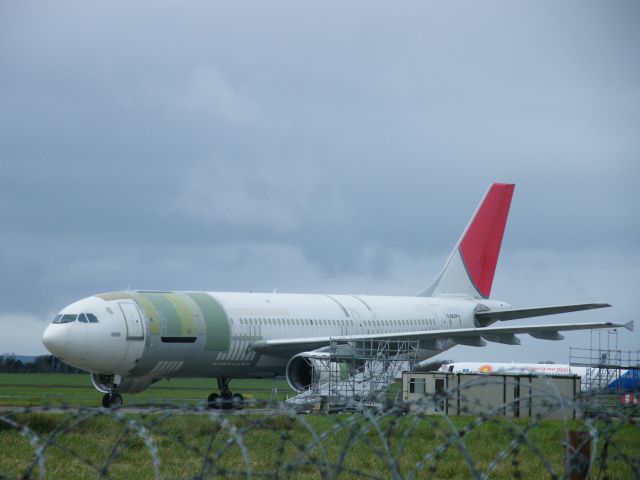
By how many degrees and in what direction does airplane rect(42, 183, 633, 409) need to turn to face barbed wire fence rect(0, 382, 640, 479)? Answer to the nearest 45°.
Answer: approximately 45° to its left

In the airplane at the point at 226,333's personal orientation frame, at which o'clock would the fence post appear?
The fence post is roughly at 10 o'clock from the airplane.

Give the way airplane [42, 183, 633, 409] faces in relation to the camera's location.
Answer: facing the viewer and to the left of the viewer
